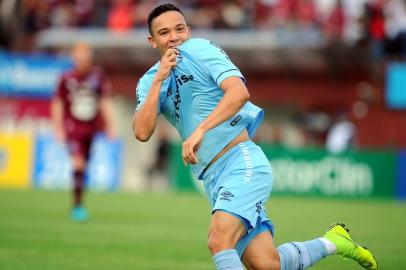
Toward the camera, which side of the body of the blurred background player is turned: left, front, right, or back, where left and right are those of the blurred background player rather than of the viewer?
front

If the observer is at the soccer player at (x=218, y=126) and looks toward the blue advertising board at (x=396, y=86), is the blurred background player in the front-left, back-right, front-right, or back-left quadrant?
front-left

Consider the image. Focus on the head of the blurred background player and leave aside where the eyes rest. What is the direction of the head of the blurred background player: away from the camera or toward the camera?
toward the camera

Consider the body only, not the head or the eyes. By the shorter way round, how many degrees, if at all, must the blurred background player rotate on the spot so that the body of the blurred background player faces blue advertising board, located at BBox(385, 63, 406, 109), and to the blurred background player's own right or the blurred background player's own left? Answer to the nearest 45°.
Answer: approximately 135° to the blurred background player's own left

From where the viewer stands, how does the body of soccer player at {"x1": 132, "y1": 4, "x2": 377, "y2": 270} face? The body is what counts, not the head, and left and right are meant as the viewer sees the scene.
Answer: facing the viewer and to the left of the viewer

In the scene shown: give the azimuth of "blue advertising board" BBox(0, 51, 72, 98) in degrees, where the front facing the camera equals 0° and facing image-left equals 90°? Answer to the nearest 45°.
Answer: approximately 0°

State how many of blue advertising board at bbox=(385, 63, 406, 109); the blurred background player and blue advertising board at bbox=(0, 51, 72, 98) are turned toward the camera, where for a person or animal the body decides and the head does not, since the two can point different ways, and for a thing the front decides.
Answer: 3

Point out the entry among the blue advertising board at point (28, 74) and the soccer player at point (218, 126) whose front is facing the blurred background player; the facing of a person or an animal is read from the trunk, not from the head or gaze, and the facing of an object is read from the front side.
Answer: the blue advertising board

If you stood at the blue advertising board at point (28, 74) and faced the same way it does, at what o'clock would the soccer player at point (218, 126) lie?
The soccer player is roughly at 12 o'clock from the blue advertising board.

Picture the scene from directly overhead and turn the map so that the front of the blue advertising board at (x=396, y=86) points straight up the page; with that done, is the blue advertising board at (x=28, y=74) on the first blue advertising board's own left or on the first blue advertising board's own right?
on the first blue advertising board's own right

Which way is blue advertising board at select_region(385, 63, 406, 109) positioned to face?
toward the camera

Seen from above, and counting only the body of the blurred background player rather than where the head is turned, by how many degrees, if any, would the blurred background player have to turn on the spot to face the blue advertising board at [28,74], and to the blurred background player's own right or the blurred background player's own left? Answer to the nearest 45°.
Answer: approximately 180°

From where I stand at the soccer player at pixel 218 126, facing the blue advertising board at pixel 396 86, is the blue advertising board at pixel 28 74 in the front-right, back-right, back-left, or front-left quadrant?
front-left

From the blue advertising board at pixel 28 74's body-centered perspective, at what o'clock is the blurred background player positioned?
The blurred background player is roughly at 12 o'clock from the blue advertising board.
